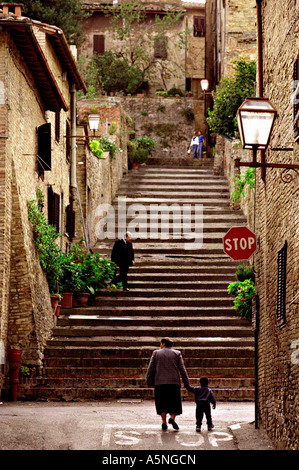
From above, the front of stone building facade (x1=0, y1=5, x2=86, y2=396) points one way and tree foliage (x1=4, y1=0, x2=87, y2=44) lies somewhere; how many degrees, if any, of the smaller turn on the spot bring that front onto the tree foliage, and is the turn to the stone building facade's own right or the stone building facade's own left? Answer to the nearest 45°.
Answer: approximately 90° to the stone building facade's own left

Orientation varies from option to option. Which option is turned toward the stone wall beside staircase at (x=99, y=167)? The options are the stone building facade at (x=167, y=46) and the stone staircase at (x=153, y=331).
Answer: the stone building facade at (x=167, y=46)

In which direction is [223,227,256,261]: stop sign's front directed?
toward the camera

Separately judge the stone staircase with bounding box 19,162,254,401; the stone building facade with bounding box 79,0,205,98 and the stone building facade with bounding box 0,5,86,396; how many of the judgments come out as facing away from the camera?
0

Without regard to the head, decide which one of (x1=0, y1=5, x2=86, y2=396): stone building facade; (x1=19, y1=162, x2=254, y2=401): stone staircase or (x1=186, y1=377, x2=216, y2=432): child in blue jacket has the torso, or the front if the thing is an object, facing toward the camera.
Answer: the stone staircase

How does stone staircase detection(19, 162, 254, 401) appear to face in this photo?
toward the camera

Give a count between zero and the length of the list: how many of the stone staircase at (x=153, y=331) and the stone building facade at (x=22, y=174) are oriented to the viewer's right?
1

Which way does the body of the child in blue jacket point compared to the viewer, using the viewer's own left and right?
facing away from the viewer

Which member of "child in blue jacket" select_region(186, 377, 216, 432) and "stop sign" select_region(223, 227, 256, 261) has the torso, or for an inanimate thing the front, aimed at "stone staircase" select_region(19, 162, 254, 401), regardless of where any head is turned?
the child in blue jacket

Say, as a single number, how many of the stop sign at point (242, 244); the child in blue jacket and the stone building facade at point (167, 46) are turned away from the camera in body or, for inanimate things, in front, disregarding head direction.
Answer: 1

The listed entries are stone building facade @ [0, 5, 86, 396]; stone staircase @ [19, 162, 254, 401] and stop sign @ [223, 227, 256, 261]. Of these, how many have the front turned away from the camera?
0

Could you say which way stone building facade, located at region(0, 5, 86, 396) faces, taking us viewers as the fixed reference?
facing to the right of the viewer

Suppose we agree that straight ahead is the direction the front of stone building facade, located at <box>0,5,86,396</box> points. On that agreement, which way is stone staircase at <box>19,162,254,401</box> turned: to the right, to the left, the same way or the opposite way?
to the right

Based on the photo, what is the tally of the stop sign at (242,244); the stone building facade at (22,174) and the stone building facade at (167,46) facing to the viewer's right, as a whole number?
1

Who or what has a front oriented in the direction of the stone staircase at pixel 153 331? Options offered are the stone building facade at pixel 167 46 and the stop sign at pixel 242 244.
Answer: the stone building facade
